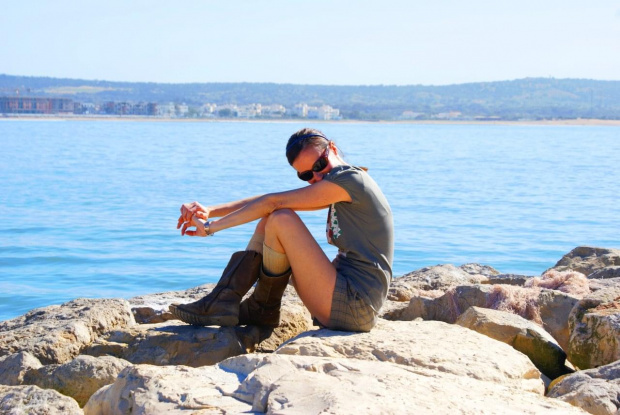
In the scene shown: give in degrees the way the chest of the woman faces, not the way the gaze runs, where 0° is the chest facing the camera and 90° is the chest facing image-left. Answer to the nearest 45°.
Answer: approximately 90°

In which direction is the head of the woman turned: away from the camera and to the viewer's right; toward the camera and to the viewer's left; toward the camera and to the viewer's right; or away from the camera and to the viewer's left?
toward the camera and to the viewer's left

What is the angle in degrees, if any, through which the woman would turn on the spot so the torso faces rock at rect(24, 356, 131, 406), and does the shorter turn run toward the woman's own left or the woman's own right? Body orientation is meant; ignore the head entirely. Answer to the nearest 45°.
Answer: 0° — they already face it

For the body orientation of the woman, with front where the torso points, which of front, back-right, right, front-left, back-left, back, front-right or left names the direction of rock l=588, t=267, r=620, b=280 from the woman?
back-right

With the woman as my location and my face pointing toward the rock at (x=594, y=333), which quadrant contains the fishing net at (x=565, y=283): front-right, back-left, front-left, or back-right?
front-left

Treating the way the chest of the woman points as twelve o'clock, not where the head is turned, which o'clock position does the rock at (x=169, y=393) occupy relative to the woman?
The rock is roughly at 10 o'clock from the woman.

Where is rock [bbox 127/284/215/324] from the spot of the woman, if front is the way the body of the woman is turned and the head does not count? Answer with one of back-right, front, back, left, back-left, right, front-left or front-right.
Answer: front-right

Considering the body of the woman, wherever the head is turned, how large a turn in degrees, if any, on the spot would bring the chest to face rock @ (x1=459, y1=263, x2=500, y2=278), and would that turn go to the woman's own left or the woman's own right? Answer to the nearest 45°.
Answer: approximately 135° to the woman's own right

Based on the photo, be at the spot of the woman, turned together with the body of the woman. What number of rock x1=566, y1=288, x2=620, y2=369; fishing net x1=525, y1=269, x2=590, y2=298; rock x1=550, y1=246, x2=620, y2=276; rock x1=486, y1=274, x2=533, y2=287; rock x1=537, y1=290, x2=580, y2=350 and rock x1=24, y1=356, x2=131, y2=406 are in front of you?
1

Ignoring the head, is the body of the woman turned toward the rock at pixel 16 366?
yes

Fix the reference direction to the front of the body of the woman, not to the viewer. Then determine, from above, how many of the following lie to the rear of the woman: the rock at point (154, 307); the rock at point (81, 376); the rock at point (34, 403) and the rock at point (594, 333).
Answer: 1

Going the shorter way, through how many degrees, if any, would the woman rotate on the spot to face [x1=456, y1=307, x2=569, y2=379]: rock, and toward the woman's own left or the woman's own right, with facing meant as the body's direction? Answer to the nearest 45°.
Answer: approximately 180°

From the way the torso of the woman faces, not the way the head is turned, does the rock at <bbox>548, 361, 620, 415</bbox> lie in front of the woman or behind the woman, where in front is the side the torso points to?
behind

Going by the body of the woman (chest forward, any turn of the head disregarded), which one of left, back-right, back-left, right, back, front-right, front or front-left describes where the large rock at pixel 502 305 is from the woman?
back-right

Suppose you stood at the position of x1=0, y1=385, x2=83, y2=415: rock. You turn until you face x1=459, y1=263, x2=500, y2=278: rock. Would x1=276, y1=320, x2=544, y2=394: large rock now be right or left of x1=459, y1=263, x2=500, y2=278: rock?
right
